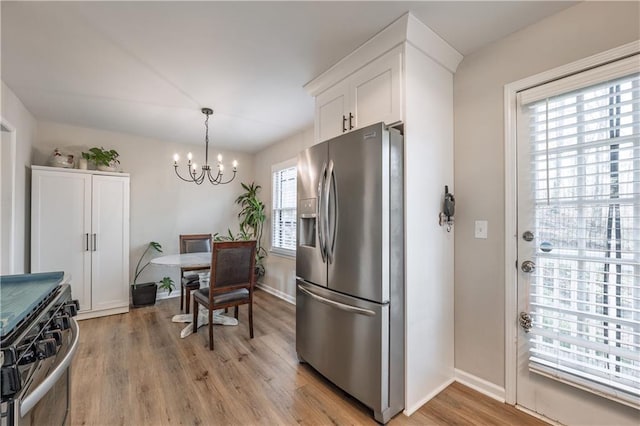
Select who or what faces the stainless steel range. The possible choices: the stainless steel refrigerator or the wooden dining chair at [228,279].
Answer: the stainless steel refrigerator

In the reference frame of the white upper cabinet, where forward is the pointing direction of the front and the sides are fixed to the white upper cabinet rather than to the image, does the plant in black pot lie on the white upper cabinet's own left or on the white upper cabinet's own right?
on the white upper cabinet's own right

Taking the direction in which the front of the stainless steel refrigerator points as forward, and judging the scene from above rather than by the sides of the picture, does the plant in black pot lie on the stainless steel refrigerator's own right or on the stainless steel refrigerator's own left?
on the stainless steel refrigerator's own right

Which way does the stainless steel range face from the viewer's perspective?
to the viewer's right

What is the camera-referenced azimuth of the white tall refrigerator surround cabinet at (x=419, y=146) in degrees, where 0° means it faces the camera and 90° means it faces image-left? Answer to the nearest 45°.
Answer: approximately 45°

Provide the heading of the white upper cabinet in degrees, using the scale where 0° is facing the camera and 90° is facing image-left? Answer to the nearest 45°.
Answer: approximately 45°

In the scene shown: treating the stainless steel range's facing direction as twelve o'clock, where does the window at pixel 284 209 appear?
The window is roughly at 11 o'clock from the stainless steel range.

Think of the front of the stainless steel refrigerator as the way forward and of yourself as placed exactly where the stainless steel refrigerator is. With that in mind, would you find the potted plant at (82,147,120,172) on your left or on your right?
on your right

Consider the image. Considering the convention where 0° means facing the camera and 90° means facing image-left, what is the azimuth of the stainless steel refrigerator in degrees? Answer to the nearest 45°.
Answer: approximately 45°
